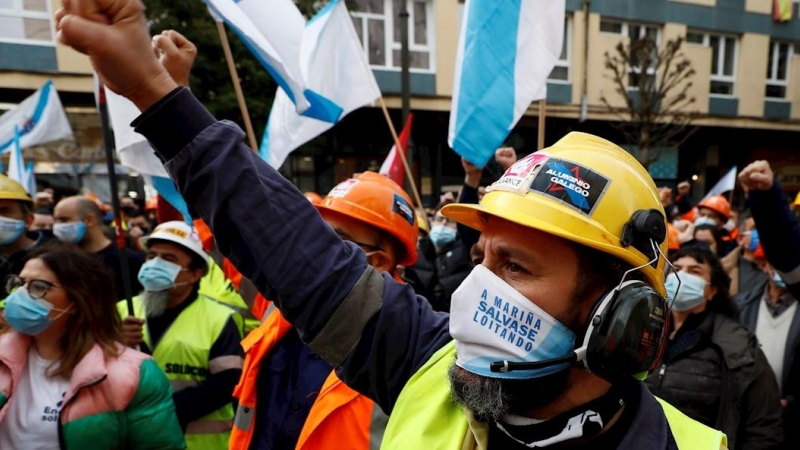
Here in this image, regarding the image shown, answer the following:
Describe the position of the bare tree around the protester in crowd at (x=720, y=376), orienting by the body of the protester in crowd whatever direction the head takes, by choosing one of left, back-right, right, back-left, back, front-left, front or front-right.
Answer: back-right

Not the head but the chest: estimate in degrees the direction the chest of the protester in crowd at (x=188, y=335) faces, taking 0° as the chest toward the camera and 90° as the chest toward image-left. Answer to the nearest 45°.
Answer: approximately 45°

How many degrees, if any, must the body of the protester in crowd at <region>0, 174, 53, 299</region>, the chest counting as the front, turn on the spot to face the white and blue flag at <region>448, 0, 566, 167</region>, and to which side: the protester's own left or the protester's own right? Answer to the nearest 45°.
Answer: approximately 90° to the protester's own left

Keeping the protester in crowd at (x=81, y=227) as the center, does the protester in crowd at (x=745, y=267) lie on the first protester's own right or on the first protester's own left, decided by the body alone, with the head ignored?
on the first protester's own left

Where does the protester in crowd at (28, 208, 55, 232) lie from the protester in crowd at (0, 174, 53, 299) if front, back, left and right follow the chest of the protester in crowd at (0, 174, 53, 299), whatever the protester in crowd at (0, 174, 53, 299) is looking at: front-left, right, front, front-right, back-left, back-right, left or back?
back-right

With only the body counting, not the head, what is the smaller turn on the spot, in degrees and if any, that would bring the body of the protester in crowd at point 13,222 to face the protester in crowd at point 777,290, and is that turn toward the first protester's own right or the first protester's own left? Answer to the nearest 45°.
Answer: approximately 90° to the first protester's own left

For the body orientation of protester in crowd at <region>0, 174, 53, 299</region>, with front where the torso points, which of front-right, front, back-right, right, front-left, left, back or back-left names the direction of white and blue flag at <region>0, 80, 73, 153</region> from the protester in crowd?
back-right

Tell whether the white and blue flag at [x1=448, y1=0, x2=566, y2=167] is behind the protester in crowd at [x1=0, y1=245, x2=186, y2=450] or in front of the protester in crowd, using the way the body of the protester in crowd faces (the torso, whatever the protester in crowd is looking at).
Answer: behind

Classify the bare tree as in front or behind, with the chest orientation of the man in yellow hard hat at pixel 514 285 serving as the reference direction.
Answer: behind

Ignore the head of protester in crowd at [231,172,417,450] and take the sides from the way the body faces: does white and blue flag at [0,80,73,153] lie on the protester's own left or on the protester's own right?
on the protester's own right
